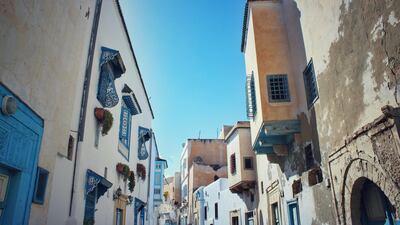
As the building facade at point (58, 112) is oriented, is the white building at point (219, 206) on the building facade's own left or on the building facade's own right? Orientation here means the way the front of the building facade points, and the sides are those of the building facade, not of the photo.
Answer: on the building facade's own left

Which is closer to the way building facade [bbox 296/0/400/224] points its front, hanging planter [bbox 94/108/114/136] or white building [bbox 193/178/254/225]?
the hanging planter

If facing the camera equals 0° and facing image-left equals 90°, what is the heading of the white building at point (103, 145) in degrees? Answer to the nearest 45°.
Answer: approximately 315°

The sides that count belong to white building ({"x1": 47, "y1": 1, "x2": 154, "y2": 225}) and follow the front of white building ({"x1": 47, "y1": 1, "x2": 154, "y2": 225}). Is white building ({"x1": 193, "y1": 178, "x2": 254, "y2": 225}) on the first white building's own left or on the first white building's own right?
on the first white building's own left

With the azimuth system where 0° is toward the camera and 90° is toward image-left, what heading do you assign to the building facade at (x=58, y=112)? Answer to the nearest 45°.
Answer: approximately 315°

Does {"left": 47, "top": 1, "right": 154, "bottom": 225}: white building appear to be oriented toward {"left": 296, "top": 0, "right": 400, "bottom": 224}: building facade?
yes

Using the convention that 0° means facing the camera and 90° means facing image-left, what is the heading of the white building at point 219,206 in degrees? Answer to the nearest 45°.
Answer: approximately 45°

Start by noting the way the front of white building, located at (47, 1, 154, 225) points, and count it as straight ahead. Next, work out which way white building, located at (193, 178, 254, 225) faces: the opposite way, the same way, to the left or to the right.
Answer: to the right
